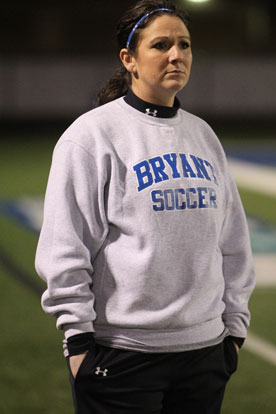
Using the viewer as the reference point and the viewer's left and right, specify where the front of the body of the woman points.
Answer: facing the viewer and to the right of the viewer

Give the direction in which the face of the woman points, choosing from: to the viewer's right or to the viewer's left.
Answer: to the viewer's right
